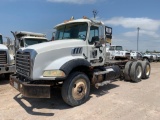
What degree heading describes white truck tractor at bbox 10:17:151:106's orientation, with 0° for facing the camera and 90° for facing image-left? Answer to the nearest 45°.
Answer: approximately 45°

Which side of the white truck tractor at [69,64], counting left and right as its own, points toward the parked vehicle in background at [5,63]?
right
